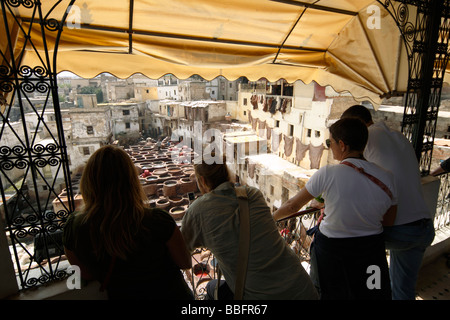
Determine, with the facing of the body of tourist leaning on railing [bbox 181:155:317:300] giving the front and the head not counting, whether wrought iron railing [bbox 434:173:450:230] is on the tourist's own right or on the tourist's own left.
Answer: on the tourist's own right

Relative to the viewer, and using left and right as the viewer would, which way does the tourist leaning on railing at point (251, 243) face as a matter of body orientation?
facing away from the viewer and to the left of the viewer

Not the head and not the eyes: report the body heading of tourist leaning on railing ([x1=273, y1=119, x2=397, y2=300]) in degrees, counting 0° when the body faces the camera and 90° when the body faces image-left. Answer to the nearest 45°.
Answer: approximately 135°

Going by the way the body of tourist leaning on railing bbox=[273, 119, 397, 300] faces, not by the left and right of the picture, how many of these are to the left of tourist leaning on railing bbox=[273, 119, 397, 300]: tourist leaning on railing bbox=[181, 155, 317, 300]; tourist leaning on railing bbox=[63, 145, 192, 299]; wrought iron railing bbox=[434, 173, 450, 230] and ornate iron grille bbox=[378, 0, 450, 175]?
2

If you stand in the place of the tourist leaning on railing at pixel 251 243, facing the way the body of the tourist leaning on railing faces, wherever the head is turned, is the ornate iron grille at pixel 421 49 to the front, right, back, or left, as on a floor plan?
right

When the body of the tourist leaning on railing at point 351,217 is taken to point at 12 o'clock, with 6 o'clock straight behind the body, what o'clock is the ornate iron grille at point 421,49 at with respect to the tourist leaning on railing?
The ornate iron grille is roughly at 2 o'clock from the tourist leaning on railing.

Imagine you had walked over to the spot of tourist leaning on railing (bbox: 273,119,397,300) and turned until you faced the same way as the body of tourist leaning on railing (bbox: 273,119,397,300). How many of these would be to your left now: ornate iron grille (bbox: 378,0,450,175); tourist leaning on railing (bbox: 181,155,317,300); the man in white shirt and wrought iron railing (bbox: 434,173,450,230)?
1

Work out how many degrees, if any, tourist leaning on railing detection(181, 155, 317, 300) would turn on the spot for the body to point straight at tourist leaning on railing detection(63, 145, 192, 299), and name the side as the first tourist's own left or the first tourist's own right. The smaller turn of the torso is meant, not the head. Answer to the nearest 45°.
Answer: approximately 45° to the first tourist's own left

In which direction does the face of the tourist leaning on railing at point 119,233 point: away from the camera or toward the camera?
away from the camera

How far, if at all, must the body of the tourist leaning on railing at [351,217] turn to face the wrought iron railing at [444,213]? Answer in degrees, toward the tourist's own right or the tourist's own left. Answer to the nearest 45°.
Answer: approximately 90° to the tourist's own right

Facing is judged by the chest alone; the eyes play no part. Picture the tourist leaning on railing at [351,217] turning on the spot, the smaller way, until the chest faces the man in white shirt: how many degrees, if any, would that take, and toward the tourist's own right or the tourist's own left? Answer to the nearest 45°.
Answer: approximately 90° to the tourist's own right
